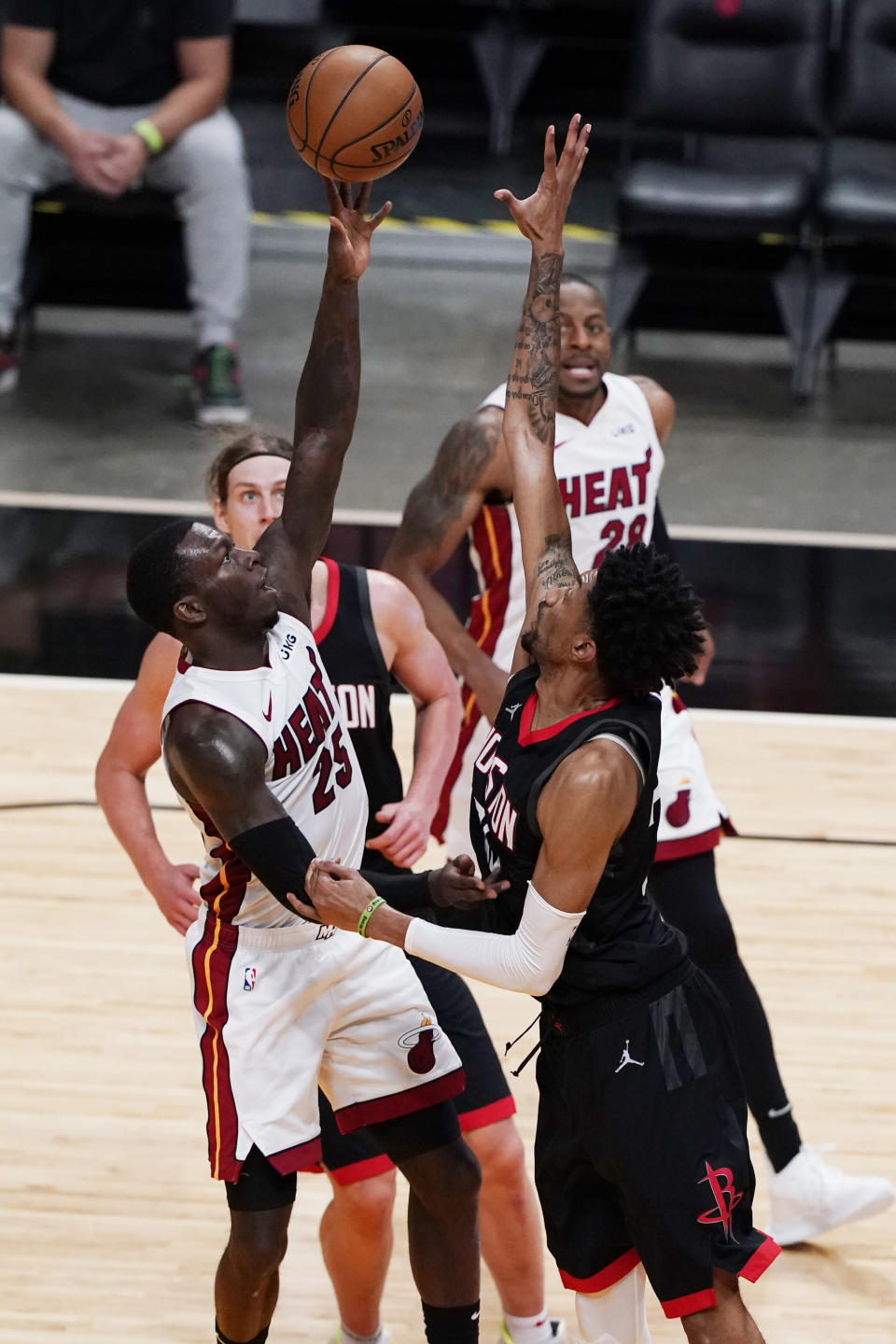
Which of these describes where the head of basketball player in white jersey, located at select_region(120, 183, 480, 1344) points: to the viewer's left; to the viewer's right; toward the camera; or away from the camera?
to the viewer's right

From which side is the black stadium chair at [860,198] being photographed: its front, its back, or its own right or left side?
front

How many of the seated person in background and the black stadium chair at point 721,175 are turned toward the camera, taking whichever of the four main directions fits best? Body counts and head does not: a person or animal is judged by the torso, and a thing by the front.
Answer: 2

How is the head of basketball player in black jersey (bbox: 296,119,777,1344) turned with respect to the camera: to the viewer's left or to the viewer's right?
to the viewer's left

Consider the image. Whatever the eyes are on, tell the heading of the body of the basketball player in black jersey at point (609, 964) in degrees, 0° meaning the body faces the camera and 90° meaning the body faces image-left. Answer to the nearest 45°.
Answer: approximately 45°

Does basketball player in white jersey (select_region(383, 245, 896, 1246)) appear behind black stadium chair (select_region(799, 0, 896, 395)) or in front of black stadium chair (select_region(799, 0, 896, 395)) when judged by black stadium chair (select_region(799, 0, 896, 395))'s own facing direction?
in front

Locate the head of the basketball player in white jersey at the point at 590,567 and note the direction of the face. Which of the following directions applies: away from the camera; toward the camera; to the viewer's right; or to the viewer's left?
toward the camera

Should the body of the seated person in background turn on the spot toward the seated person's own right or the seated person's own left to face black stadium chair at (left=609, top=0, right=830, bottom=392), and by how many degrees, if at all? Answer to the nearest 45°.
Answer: approximately 90° to the seated person's own left

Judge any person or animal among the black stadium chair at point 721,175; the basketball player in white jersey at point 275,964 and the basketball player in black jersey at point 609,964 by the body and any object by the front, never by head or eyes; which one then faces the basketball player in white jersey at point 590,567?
the black stadium chair

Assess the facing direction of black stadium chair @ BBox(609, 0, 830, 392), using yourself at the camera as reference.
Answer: facing the viewer

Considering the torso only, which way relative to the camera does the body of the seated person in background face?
toward the camera

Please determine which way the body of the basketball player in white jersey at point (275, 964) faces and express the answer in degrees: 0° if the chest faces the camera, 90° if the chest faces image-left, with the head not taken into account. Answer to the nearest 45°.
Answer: approximately 315°

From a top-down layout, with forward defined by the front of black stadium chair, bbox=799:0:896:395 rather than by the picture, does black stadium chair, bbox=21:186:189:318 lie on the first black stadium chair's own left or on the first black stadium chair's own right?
on the first black stadium chair's own right

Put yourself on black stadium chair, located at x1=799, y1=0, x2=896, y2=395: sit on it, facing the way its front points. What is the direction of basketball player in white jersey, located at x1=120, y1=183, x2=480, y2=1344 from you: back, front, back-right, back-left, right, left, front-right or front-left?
front
